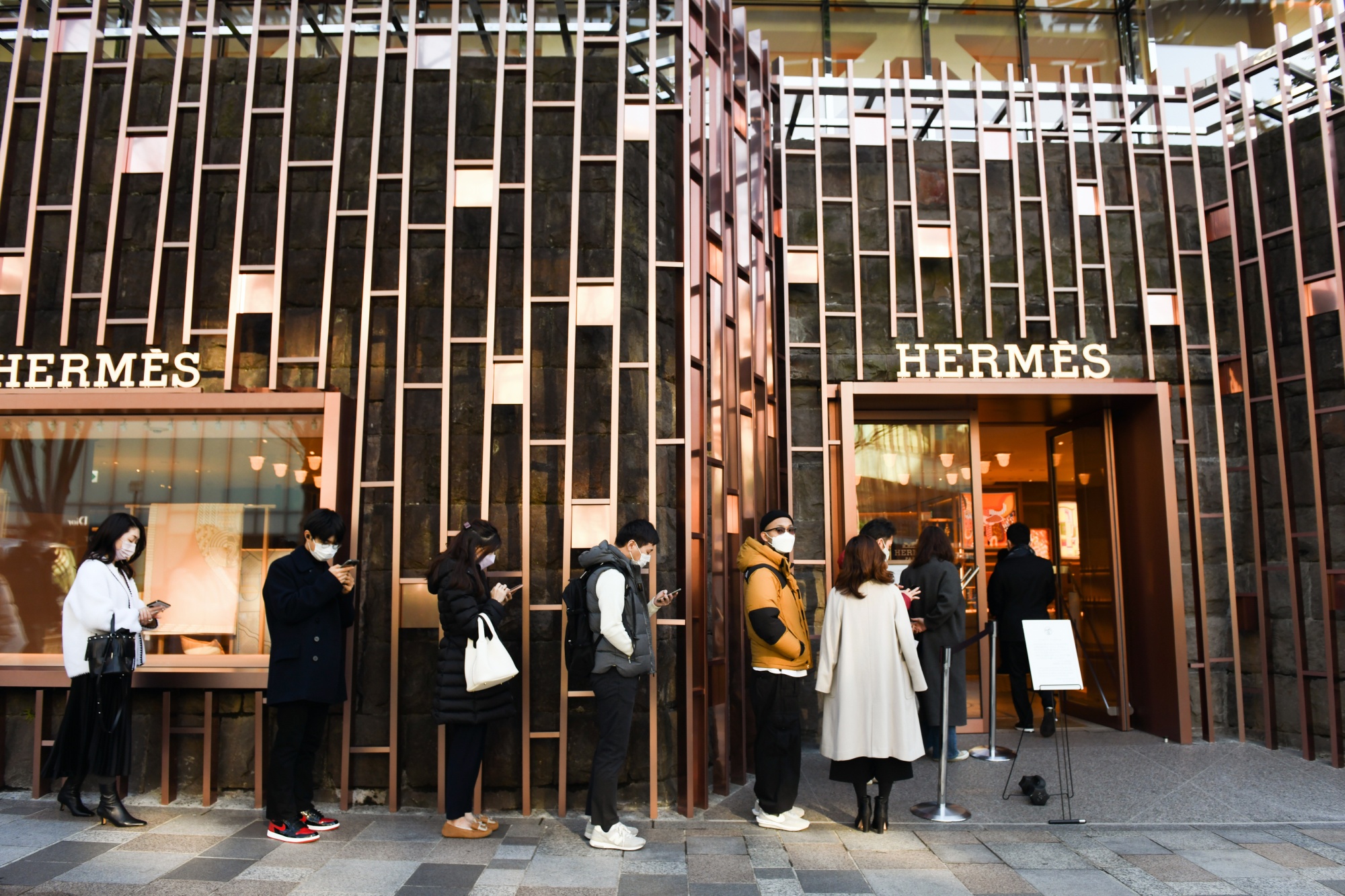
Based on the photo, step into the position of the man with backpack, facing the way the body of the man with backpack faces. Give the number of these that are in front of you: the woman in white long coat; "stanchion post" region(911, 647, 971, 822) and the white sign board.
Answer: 3

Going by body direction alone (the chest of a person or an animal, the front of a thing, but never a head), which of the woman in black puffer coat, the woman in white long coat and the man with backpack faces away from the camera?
the woman in white long coat

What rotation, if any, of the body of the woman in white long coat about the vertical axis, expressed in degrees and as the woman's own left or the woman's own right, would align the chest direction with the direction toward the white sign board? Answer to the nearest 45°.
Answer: approximately 45° to the woman's own right

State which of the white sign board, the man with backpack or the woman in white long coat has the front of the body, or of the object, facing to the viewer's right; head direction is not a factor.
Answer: the man with backpack

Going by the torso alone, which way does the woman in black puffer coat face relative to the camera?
to the viewer's right

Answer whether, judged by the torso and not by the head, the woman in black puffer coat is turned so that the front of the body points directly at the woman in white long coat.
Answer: yes

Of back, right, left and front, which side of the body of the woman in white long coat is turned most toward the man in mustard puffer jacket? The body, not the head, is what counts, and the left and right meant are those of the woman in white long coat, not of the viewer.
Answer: left

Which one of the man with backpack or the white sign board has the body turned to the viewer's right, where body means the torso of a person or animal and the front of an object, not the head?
the man with backpack

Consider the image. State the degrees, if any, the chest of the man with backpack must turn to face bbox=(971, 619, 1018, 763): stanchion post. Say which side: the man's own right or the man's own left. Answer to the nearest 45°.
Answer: approximately 45° to the man's own left

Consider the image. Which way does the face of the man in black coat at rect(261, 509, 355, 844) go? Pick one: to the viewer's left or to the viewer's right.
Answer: to the viewer's right

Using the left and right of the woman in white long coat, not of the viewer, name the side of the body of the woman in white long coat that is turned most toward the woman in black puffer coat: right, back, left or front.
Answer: left

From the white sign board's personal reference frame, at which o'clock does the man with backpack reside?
The man with backpack is roughly at 2 o'clock from the white sign board.

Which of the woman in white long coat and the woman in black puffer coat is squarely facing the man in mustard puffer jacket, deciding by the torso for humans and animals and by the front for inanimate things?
the woman in black puffer coat

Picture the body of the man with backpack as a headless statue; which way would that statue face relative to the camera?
to the viewer's right

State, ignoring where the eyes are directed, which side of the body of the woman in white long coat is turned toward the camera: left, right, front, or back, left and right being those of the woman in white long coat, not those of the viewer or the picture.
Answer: back
